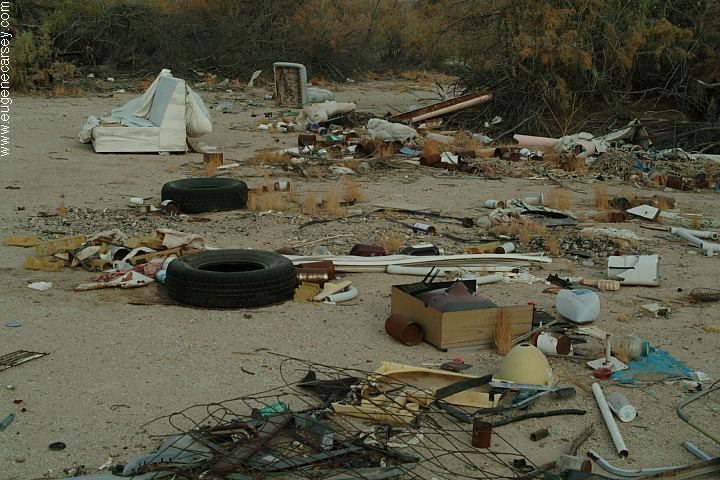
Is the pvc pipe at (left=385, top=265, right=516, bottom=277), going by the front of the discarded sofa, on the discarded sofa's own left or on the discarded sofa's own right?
on the discarded sofa's own left

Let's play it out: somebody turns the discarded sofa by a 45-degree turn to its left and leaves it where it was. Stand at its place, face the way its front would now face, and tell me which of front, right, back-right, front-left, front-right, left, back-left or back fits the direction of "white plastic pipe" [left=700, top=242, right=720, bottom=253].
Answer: left

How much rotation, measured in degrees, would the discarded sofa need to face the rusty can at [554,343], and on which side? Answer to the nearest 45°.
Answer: approximately 90° to its left

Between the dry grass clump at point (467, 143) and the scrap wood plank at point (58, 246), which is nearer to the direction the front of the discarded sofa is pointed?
the scrap wood plank

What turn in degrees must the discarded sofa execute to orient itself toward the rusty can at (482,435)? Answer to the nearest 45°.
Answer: approximately 90° to its left
